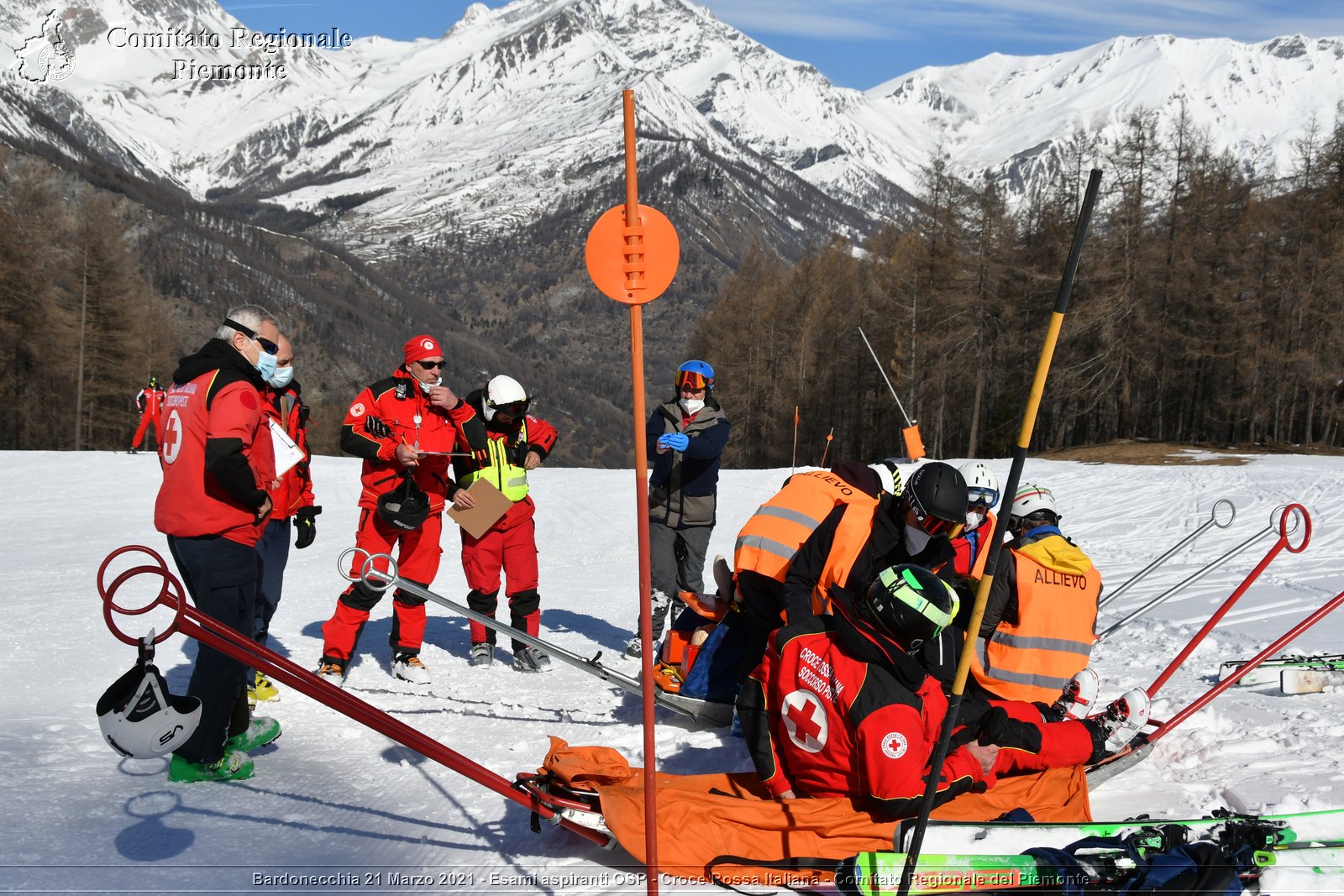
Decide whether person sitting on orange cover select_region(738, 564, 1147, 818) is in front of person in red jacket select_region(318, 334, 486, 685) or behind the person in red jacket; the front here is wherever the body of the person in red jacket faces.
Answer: in front

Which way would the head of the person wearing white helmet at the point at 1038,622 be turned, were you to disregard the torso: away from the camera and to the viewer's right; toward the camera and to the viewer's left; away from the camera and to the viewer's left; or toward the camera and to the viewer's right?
away from the camera and to the viewer's left

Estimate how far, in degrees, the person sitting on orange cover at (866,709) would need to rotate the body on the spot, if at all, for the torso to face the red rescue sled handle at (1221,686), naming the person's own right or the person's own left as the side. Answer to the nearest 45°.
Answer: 0° — they already face it

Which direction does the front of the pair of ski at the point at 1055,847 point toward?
to the viewer's left

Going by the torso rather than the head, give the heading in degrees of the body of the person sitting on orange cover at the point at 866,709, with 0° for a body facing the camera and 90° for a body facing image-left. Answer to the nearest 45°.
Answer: approximately 225°

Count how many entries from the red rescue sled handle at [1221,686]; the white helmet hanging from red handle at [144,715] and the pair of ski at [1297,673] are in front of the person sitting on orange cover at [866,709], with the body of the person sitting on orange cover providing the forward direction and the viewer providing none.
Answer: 2

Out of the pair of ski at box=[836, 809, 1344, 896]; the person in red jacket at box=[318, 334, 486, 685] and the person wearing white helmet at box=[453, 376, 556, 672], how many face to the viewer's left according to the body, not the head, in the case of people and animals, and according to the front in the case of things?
1

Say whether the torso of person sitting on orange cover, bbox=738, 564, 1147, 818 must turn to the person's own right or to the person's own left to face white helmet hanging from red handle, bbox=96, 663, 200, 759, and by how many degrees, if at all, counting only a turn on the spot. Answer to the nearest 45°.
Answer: approximately 180°

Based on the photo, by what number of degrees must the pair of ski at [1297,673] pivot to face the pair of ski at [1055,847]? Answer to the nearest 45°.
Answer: approximately 90° to its left

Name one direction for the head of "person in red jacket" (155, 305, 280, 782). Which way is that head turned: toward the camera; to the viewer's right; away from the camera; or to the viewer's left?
to the viewer's right

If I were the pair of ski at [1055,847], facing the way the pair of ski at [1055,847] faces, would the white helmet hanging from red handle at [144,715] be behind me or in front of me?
in front
